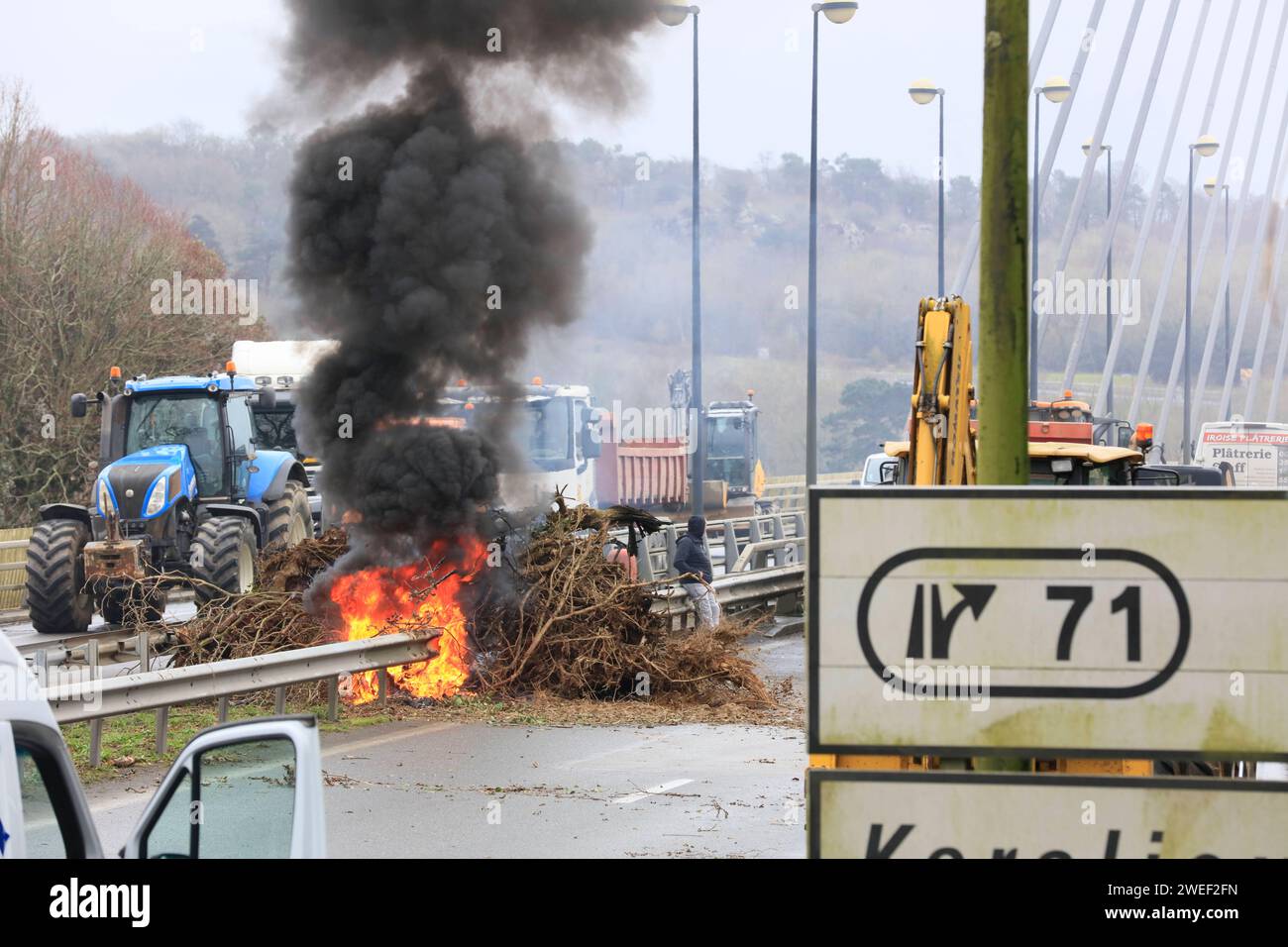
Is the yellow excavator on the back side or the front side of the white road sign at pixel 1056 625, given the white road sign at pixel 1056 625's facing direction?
on the back side

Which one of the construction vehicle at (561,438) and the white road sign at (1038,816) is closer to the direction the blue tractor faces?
the white road sign

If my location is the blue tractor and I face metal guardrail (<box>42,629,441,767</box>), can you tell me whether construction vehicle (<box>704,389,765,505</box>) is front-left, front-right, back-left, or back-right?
back-left

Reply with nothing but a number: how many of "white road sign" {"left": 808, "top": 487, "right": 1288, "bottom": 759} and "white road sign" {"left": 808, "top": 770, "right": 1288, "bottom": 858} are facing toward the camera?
2

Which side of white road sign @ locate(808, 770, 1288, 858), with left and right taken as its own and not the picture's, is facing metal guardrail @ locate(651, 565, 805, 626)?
back

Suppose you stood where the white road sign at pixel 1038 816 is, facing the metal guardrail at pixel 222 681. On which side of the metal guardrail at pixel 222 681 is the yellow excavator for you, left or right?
right

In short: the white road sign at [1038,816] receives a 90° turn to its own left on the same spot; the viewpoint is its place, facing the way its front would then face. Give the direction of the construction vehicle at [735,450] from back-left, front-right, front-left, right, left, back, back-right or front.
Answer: left

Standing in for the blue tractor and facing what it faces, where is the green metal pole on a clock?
The green metal pole is roughly at 10 o'clock from the blue tractor.

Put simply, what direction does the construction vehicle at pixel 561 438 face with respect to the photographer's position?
facing the viewer and to the left of the viewer
